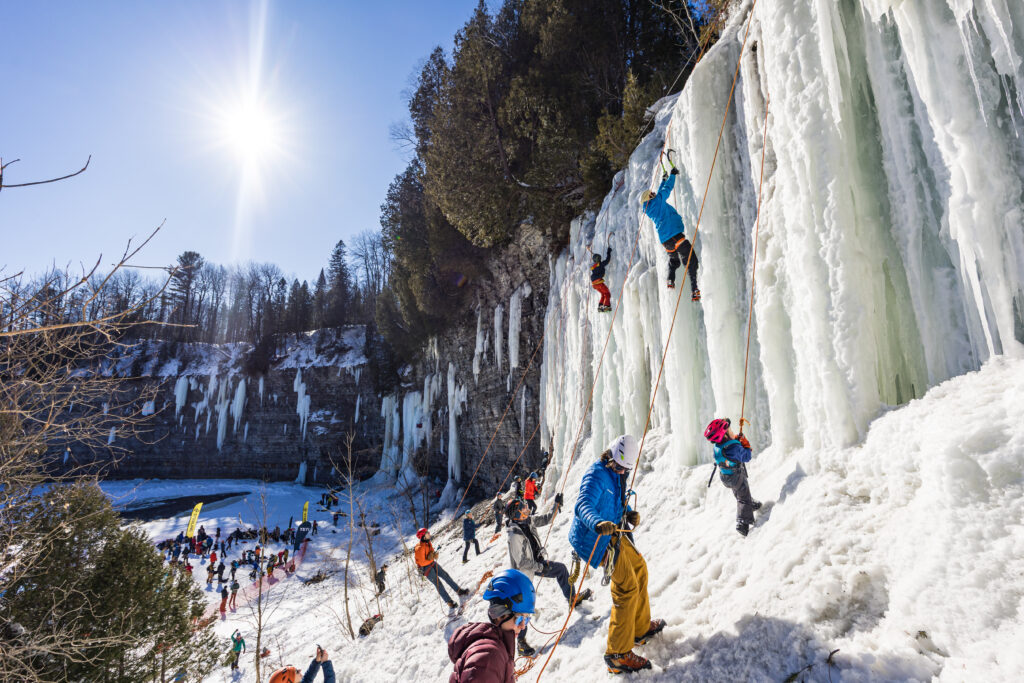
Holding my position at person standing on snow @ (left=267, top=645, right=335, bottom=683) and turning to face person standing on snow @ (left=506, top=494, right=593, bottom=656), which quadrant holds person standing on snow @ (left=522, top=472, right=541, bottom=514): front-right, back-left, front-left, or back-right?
front-left

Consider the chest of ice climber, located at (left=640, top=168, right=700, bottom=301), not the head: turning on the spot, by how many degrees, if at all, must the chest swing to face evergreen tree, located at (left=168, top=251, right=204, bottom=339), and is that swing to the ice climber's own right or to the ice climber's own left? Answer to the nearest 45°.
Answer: approximately 90° to the ice climber's own left

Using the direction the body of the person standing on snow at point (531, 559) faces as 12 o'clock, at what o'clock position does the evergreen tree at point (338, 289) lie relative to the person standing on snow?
The evergreen tree is roughly at 8 o'clock from the person standing on snow.

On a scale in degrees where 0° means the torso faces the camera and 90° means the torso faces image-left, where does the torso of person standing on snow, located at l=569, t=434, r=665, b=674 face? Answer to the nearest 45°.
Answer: approximately 270°

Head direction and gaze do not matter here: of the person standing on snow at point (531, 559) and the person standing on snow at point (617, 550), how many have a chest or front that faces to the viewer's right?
2

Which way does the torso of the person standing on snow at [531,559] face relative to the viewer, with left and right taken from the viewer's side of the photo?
facing to the right of the viewer

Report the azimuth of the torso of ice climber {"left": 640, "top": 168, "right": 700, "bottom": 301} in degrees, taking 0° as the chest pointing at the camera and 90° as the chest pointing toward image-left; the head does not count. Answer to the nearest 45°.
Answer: approximately 225°

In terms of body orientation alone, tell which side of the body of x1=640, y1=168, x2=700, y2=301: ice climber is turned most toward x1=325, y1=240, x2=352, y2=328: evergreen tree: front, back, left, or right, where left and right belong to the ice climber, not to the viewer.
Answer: left
